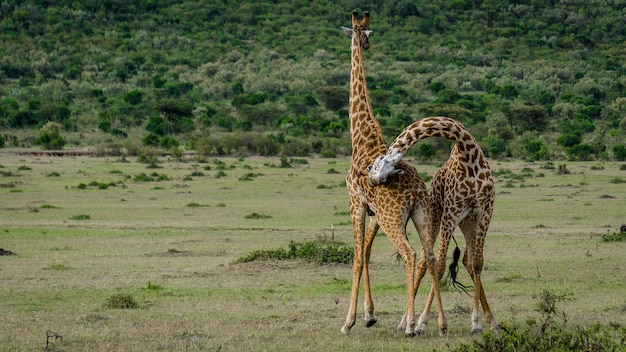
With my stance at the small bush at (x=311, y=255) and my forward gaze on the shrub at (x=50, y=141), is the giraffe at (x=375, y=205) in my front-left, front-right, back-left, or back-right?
back-left
